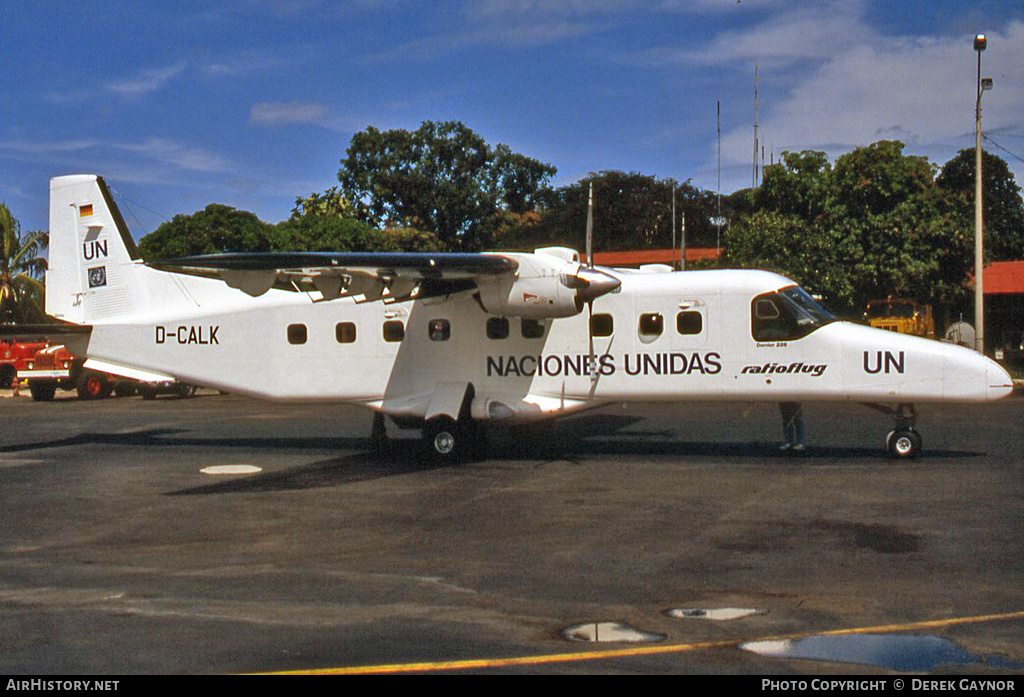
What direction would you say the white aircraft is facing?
to the viewer's right

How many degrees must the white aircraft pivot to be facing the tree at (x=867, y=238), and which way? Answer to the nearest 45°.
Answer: approximately 45° to its left

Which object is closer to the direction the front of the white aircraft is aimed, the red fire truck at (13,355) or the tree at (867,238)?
the tree

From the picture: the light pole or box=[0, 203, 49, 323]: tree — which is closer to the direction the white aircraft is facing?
the light pole

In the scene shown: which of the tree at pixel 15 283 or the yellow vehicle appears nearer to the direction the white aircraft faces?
the yellow vehicle

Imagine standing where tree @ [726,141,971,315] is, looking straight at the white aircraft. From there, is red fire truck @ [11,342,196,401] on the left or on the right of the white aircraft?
right

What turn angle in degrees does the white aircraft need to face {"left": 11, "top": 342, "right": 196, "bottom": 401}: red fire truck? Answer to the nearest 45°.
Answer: approximately 135° to its left

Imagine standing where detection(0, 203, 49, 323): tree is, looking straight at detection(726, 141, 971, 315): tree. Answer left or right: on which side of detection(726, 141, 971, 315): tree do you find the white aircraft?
right

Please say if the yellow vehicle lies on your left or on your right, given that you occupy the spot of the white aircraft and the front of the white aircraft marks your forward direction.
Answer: on your left

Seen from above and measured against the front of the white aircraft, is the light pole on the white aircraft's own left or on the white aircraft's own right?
on the white aircraft's own left

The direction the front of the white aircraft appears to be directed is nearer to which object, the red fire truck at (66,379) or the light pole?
the light pole
